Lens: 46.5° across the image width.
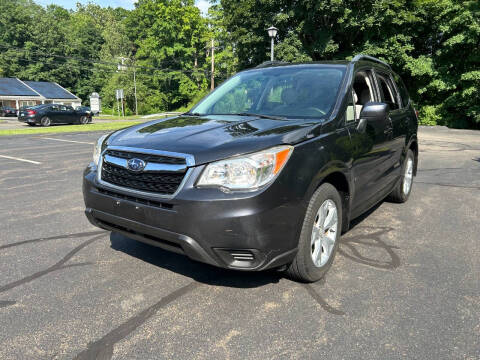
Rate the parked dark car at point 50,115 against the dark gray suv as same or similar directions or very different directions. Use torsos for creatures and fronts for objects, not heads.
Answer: very different directions

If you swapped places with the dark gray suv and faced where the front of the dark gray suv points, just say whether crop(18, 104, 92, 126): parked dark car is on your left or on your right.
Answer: on your right

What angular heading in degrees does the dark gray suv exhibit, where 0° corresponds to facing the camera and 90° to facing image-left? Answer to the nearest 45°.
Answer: approximately 45°

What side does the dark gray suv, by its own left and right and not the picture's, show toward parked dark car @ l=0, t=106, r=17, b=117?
right

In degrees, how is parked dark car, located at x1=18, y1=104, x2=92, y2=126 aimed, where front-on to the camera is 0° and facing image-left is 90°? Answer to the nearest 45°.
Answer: approximately 225°
